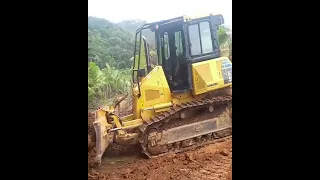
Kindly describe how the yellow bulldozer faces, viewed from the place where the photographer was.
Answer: facing to the left of the viewer
